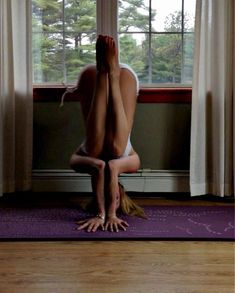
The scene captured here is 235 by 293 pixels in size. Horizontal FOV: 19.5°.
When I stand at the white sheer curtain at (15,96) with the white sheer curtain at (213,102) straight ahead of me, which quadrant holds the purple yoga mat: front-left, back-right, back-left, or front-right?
front-right

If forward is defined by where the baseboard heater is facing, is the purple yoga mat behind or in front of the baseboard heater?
in front

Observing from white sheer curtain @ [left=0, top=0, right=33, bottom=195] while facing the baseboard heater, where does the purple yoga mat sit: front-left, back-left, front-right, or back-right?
front-right

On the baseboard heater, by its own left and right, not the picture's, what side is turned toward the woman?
front

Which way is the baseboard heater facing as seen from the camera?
toward the camera
